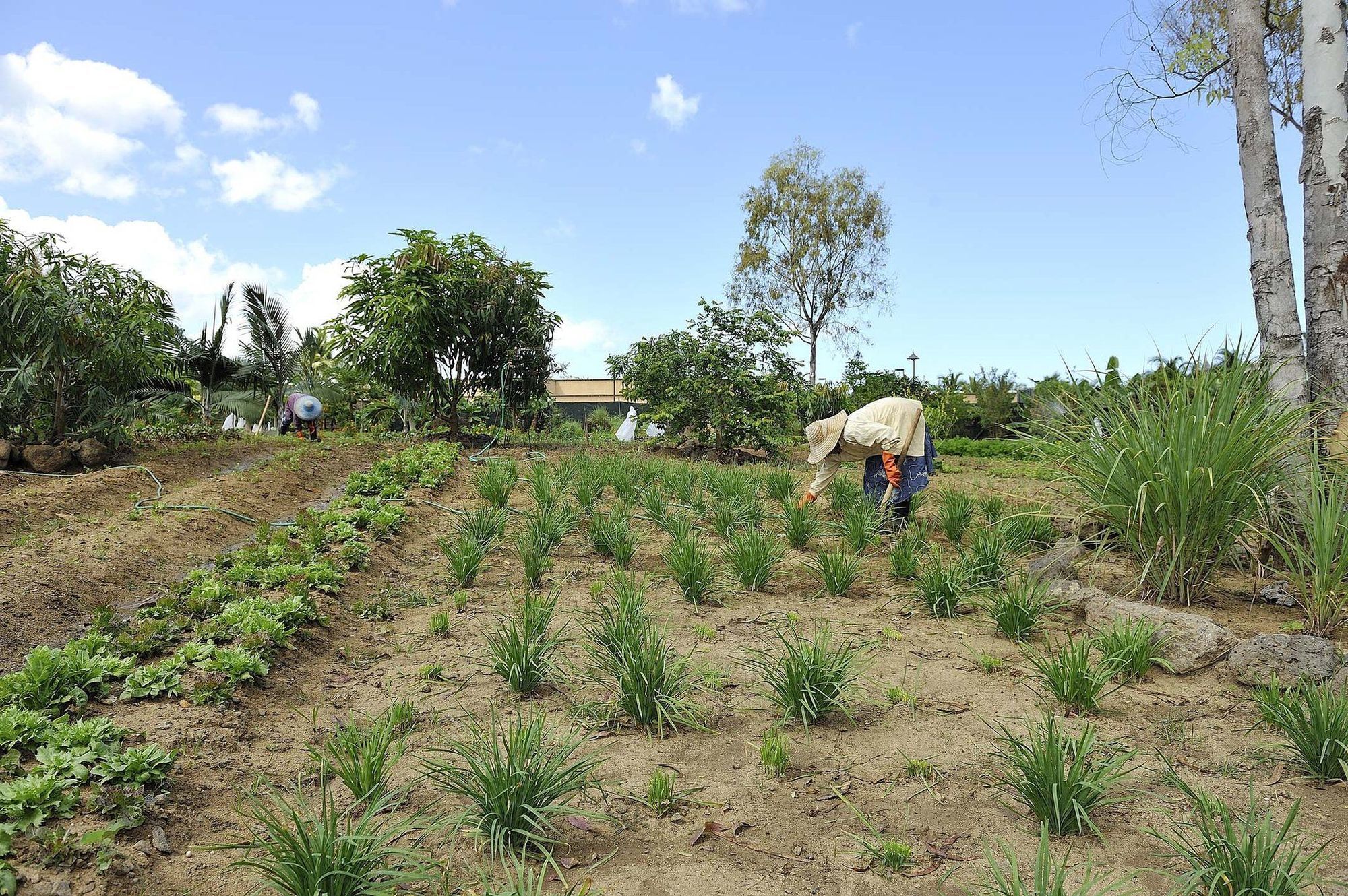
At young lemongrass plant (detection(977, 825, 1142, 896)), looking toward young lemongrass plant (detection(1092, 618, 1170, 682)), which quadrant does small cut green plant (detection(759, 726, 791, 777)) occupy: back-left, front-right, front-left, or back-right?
front-left

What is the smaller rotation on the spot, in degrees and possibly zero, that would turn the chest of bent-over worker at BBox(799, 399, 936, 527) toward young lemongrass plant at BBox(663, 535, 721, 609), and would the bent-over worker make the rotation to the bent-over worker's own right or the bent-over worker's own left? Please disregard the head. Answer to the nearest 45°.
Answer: approximately 90° to the bent-over worker's own left

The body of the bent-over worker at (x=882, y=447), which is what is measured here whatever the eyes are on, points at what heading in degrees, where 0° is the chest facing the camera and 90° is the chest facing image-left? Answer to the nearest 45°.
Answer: approximately 90°

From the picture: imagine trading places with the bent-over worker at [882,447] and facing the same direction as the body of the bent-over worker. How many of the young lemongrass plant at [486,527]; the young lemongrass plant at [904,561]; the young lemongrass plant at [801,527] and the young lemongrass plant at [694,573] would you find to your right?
0

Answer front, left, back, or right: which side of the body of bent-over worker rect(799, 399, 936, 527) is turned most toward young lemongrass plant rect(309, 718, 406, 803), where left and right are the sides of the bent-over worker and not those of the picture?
left

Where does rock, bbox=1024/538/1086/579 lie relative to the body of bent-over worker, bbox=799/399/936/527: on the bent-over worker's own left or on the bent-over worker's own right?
on the bent-over worker's own left

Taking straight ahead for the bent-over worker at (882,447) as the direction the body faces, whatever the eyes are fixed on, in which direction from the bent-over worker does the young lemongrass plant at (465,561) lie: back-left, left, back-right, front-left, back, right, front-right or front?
front-left

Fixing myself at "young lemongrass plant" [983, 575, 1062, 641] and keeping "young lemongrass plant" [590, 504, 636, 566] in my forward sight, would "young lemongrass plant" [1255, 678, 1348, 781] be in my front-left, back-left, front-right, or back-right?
back-left

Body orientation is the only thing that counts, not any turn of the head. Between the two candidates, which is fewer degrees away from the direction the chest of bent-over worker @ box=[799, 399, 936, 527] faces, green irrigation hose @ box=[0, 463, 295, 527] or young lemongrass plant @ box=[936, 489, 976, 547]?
the green irrigation hose

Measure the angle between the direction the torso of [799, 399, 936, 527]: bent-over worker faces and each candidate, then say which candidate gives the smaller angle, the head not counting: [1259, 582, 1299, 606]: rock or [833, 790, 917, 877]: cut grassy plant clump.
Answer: the cut grassy plant clump

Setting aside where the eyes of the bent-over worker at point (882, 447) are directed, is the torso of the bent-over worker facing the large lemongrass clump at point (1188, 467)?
no

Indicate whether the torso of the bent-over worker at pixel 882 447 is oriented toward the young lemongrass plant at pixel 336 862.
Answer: no

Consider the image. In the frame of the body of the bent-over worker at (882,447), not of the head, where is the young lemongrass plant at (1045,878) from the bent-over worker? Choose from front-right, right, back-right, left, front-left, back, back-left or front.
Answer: left

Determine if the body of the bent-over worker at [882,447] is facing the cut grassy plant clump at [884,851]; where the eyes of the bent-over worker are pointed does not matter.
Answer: no

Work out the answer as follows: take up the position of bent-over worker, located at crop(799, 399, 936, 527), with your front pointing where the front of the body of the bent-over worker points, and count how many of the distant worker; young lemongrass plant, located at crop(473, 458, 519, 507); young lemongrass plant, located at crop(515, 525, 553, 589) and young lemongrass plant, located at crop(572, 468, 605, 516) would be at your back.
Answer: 0

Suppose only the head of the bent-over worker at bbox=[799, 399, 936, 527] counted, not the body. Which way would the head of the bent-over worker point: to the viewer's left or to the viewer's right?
to the viewer's left

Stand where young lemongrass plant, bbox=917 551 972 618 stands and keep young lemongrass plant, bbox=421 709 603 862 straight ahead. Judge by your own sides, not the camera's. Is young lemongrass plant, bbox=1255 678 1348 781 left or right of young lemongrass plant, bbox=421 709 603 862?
left

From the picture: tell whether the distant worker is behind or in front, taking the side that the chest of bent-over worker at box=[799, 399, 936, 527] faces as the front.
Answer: in front
